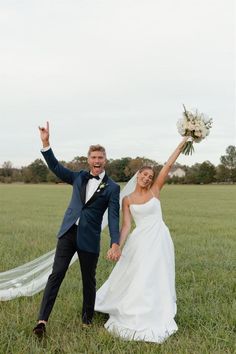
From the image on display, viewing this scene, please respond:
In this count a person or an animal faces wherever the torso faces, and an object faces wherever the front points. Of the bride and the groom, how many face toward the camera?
2

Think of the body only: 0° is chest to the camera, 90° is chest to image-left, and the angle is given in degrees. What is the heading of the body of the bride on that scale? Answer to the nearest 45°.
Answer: approximately 0°

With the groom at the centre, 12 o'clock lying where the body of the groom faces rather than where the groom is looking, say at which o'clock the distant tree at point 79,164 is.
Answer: The distant tree is roughly at 6 o'clock from the groom.

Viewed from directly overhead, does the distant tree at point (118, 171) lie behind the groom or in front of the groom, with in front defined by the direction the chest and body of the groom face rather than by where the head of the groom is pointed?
behind

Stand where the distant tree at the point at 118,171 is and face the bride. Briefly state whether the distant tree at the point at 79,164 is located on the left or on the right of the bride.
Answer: right

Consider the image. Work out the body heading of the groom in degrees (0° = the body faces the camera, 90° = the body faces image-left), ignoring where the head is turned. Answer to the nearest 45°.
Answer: approximately 0°

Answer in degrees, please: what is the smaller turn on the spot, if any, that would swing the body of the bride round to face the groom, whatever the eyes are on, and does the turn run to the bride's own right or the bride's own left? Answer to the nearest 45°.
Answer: approximately 45° to the bride's own right
